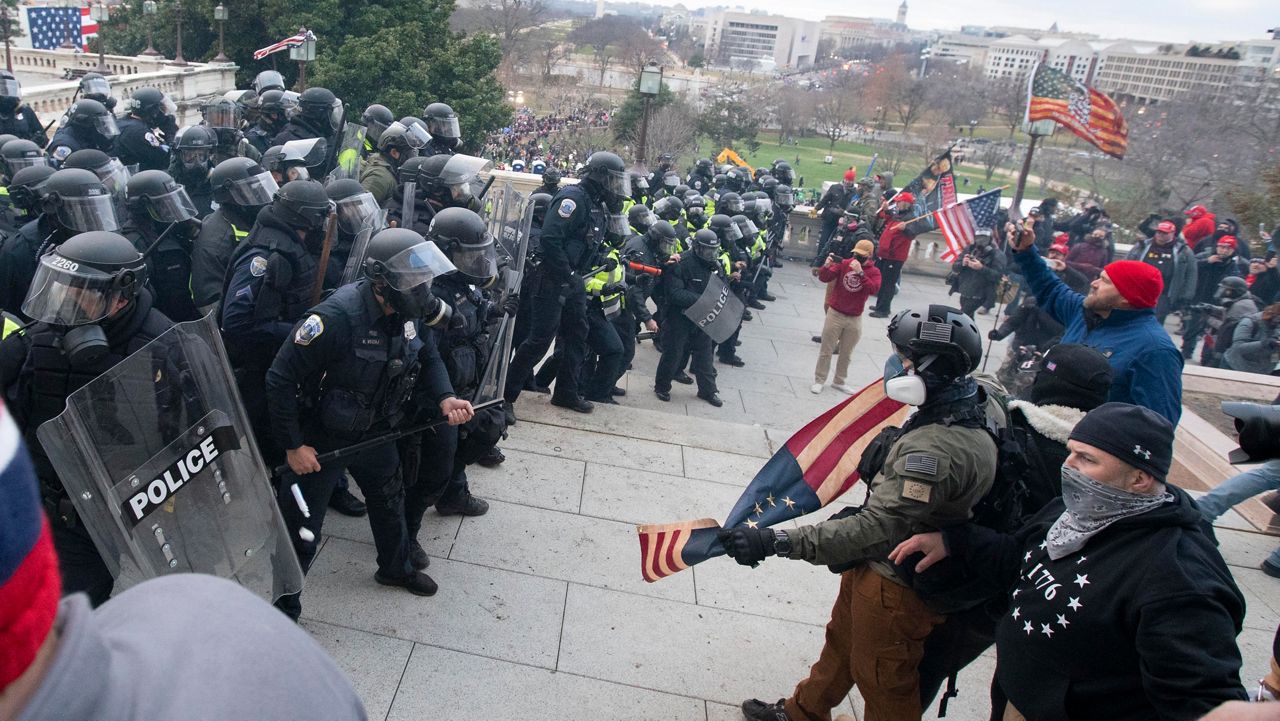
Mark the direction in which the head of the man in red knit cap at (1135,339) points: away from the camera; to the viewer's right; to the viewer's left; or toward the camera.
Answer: to the viewer's left

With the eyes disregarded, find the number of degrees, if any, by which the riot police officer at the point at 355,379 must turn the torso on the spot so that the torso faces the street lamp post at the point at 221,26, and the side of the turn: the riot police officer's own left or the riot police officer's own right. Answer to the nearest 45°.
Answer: approximately 135° to the riot police officer's own left

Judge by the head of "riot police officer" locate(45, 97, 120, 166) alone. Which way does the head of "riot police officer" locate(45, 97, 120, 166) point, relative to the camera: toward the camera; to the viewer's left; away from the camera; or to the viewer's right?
to the viewer's right

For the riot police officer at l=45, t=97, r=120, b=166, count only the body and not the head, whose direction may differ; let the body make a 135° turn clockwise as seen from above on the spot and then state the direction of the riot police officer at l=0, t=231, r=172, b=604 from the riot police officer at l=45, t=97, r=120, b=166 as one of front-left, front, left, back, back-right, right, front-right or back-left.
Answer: front-left

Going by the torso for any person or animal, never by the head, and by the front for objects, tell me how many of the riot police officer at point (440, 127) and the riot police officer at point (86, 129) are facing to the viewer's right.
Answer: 2

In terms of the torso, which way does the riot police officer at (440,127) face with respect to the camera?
to the viewer's right

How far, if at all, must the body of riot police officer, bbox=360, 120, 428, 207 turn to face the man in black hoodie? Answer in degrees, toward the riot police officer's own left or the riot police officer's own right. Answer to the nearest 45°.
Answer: approximately 90° to the riot police officer's own right

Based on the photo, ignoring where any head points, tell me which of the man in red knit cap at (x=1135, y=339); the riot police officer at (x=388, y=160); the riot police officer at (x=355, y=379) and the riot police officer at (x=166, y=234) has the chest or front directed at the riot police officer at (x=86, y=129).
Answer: the man in red knit cap

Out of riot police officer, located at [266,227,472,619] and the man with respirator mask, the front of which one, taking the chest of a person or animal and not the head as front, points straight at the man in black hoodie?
the riot police officer

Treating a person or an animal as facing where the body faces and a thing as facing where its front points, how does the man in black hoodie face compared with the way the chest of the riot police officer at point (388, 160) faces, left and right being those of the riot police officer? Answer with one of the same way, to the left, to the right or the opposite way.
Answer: the opposite way

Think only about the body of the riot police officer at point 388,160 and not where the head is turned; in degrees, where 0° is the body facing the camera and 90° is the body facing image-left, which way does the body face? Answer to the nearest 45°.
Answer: approximately 270°

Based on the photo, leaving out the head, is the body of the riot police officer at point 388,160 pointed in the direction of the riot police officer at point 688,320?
yes

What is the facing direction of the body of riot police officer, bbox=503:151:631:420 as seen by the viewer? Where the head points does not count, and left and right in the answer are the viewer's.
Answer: facing to the right of the viewer
